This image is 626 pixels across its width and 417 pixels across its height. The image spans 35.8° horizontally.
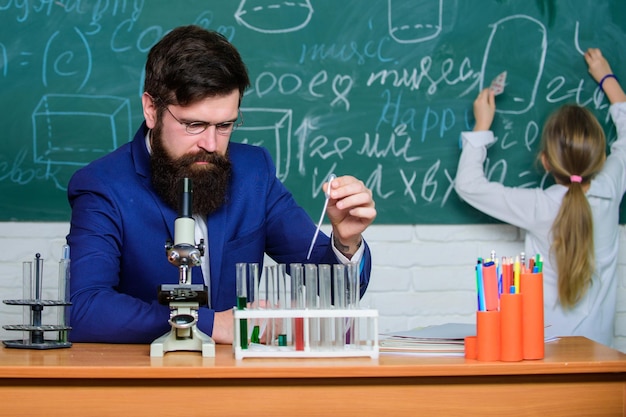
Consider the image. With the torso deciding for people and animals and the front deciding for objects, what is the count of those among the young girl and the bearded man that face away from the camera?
1

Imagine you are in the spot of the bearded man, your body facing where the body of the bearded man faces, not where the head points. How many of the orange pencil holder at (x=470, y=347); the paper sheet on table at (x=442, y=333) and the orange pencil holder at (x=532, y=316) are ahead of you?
3

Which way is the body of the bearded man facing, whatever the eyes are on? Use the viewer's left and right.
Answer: facing the viewer and to the right of the viewer

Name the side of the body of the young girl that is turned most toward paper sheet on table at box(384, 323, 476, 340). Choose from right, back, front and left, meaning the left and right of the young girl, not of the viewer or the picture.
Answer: back

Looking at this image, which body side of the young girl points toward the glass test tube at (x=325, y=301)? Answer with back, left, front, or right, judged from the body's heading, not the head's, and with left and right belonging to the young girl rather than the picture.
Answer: back

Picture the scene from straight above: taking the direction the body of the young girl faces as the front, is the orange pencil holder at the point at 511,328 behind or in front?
behind

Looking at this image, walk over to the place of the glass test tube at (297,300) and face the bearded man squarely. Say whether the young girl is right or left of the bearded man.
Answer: right

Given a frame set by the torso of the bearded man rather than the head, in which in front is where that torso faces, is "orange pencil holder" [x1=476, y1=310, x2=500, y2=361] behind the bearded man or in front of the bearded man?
in front

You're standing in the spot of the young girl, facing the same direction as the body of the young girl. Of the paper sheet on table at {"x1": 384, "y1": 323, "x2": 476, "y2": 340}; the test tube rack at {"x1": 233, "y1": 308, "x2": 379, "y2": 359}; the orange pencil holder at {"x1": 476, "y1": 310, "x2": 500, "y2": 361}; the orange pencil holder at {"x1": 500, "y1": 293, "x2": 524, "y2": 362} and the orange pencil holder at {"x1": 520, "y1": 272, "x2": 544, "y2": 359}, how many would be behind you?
5

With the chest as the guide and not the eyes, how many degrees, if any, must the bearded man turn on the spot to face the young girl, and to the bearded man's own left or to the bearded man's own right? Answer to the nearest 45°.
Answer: approximately 90° to the bearded man's own left

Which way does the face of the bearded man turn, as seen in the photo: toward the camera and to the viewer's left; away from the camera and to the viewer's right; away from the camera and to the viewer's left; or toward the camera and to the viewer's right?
toward the camera and to the viewer's right

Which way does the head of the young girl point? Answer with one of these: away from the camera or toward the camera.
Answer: away from the camera

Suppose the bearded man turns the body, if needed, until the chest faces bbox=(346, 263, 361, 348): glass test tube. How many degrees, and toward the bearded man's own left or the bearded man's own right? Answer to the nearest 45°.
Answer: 0° — they already face it

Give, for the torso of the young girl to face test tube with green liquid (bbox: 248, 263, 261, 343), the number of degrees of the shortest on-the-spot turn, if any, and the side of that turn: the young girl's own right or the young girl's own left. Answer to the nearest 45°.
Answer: approximately 180°

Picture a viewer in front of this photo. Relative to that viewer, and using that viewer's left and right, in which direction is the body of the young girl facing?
facing away from the viewer

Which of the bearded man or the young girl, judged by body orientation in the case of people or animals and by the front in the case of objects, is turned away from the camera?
the young girl
